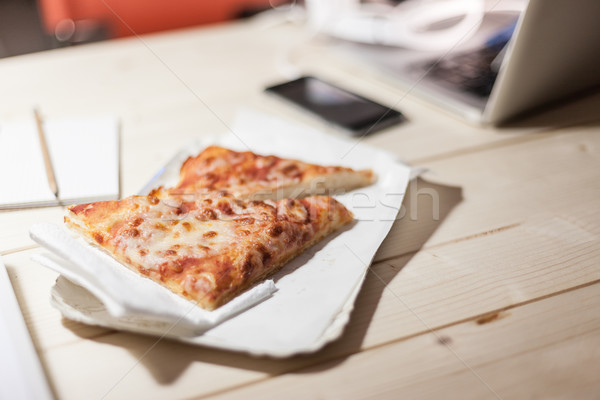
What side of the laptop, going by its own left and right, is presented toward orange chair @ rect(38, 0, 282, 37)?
front

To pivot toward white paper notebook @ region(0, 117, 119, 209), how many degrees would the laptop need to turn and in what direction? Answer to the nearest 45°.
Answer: approximately 90° to its left

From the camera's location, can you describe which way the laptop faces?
facing away from the viewer and to the left of the viewer

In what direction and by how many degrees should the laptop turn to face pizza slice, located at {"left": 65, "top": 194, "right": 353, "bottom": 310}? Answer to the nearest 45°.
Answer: approximately 90° to its left
